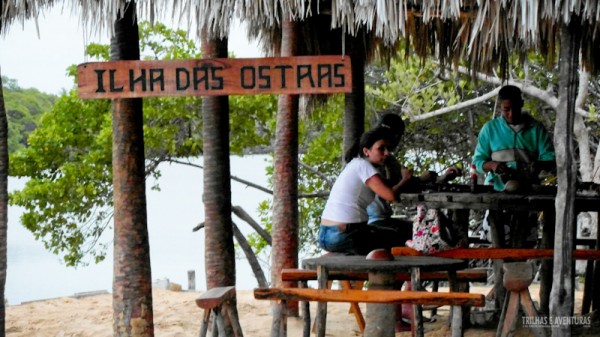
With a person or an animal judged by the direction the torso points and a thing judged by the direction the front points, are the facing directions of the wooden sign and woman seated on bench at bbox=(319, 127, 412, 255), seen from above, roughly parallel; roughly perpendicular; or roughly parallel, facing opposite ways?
roughly perpendicular

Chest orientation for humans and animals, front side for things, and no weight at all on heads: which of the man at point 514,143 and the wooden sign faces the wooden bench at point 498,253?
the man

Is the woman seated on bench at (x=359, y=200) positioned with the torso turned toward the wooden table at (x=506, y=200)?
yes

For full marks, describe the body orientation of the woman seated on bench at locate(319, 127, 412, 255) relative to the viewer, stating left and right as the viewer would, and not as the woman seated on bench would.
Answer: facing to the right of the viewer

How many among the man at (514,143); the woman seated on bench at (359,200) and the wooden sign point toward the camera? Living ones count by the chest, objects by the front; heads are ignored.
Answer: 2

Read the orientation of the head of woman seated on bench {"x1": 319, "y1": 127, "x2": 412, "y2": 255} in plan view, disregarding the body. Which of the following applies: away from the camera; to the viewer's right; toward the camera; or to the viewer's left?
to the viewer's right

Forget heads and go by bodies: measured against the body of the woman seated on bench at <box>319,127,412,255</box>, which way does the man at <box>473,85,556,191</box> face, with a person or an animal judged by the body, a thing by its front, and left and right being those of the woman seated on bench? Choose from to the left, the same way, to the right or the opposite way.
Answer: to the right

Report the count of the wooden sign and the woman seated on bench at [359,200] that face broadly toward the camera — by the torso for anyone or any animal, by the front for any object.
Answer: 1

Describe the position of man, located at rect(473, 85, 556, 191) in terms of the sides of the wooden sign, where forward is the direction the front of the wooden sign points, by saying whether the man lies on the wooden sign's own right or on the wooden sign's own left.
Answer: on the wooden sign's own left
